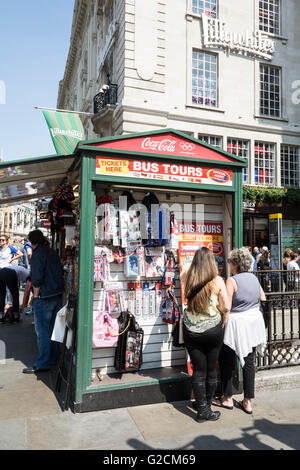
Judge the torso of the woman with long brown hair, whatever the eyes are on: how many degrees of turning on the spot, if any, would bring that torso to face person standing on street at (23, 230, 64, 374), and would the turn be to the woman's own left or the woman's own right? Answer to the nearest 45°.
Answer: approximately 45° to the woman's own left

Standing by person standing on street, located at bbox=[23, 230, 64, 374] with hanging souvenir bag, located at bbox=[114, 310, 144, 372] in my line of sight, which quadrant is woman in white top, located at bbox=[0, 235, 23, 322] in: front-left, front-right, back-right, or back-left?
back-left

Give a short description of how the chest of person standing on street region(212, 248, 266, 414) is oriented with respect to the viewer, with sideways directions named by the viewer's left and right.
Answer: facing away from the viewer and to the left of the viewer

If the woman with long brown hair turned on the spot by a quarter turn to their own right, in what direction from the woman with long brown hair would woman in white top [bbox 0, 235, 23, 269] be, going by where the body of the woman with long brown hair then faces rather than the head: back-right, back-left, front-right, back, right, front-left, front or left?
back-left

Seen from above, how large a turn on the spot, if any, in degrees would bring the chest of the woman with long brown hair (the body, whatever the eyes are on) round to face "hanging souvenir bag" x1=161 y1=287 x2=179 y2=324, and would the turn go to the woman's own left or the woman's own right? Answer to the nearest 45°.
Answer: approximately 45° to the woman's own left

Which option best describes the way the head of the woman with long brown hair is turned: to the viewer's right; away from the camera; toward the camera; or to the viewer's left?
away from the camera
